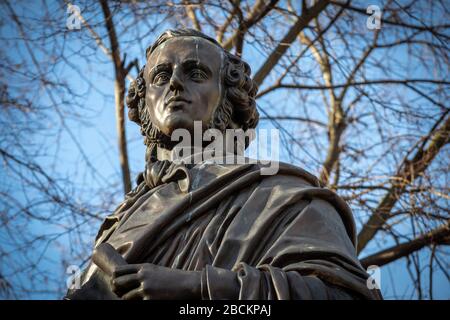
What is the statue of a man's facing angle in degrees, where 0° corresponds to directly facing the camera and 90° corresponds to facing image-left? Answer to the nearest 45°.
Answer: approximately 45°
